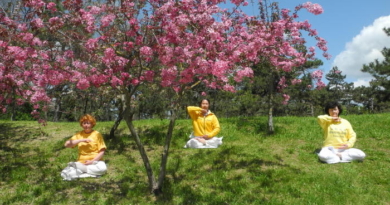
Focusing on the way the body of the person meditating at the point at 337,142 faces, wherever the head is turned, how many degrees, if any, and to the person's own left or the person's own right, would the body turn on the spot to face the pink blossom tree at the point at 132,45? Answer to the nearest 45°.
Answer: approximately 45° to the person's own right

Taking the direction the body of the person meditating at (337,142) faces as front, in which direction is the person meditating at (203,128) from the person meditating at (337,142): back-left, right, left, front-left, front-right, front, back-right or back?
right

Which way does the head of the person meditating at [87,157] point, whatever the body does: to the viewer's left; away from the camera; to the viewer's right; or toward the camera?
toward the camera

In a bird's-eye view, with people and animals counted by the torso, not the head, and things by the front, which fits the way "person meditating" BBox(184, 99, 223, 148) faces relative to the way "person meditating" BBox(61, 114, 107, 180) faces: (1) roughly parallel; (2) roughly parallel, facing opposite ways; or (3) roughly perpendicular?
roughly parallel

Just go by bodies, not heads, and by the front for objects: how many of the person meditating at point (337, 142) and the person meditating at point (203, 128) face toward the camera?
2

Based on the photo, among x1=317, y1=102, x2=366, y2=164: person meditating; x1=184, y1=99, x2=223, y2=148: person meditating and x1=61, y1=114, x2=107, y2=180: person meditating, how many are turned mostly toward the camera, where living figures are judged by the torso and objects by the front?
3

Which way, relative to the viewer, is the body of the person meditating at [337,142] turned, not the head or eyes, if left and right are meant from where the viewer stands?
facing the viewer

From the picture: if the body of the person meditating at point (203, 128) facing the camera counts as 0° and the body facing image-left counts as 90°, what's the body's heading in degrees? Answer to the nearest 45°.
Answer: approximately 0°

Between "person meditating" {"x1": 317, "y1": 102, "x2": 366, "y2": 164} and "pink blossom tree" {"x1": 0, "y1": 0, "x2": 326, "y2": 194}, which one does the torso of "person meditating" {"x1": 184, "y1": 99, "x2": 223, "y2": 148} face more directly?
the pink blossom tree

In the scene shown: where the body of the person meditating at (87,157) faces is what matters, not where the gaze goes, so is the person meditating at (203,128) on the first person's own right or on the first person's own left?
on the first person's own left

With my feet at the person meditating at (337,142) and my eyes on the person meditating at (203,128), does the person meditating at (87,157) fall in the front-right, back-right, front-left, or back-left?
front-left

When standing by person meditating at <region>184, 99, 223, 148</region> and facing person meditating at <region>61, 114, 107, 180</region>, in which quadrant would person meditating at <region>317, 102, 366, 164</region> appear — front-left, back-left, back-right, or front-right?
back-left

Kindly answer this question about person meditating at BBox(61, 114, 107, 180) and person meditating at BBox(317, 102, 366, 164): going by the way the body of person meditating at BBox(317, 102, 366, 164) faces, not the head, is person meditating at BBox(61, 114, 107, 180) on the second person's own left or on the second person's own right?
on the second person's own right

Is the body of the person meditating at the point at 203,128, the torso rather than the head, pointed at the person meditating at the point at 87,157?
no

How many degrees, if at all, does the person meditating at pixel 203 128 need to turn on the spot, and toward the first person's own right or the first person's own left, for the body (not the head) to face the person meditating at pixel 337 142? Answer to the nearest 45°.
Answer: approximately 90° to the first person's own left

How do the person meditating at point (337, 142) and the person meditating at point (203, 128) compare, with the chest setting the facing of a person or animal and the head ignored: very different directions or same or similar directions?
same or similar directions
